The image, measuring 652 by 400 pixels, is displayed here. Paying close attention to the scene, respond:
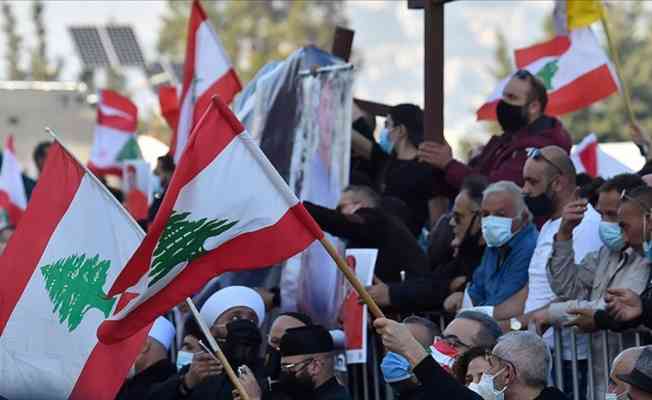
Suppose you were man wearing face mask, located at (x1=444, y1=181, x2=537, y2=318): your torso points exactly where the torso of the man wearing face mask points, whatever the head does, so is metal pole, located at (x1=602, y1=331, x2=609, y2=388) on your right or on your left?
on your left

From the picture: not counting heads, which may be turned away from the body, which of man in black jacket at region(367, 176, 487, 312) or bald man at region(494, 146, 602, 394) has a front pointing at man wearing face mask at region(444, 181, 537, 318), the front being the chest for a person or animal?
the bald man

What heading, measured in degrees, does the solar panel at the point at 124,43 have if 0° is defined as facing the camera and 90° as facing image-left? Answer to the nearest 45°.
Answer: approximately 315°

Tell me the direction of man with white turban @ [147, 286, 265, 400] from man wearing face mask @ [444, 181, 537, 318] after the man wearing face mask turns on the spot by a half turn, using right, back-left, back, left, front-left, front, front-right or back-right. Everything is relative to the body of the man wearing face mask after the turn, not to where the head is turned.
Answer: back-left

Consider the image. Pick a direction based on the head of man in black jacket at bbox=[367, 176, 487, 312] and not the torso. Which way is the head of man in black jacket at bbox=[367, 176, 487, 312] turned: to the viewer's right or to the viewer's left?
to the viewer's left

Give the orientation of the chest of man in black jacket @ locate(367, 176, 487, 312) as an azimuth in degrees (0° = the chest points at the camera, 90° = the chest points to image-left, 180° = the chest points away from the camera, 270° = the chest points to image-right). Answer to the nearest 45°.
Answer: approximately 90°

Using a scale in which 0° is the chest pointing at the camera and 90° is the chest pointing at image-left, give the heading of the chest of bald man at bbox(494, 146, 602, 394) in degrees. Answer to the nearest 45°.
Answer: approximately 90°

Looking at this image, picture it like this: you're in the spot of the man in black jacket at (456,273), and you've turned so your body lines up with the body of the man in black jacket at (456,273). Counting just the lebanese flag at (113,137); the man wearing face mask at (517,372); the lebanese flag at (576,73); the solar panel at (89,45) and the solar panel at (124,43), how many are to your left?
1

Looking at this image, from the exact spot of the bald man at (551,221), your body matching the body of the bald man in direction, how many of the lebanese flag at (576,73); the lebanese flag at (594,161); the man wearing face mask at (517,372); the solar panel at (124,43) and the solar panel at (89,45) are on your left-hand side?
1

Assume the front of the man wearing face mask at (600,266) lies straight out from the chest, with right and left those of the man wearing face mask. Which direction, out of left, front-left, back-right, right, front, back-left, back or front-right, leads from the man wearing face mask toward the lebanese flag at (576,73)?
back-right

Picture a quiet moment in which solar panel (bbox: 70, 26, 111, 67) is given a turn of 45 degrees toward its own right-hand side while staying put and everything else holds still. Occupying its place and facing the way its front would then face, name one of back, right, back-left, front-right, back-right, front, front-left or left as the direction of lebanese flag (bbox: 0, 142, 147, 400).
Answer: front

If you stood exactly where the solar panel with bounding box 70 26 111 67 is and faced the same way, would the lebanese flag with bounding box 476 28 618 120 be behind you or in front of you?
in front

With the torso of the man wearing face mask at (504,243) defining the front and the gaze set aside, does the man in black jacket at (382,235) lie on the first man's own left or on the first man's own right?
on the first man's own right

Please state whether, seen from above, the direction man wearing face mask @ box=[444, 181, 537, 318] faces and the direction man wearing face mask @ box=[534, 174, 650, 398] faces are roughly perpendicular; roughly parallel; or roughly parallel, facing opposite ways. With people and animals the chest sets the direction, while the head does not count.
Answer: roughly parallel

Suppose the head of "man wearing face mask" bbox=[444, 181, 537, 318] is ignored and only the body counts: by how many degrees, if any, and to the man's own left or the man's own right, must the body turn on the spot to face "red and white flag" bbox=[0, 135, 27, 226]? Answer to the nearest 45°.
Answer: approximately 90° to the man's own right
